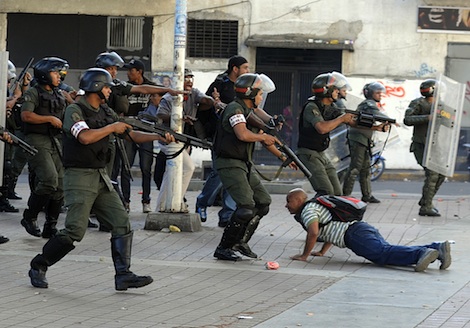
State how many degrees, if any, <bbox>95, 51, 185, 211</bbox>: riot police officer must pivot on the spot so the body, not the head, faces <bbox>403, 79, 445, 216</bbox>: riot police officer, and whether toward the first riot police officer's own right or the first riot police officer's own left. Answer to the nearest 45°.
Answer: approximately 45° to the first riot police officer's own left

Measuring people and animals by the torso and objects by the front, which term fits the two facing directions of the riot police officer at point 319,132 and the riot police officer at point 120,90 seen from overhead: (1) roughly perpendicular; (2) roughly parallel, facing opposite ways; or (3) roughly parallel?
roughly parallel

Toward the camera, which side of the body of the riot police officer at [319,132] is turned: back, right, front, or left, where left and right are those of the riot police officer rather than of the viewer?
right

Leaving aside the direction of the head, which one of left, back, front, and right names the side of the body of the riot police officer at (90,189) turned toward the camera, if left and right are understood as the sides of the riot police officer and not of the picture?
right

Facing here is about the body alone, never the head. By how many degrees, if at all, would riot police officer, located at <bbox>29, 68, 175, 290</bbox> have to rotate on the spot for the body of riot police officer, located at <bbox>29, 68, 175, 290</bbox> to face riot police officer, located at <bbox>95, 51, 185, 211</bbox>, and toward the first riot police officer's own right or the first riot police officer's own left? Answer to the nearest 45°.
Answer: approximately 90° to the first riot police officer's own left

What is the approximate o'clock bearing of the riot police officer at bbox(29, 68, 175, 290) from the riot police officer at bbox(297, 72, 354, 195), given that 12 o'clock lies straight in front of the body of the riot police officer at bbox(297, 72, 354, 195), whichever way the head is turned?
the riot police officer at bbox(29, 68, 175, 290) is roughly at 4 o'clock from the riot police officer at bbox(297, 72, 354, 195).

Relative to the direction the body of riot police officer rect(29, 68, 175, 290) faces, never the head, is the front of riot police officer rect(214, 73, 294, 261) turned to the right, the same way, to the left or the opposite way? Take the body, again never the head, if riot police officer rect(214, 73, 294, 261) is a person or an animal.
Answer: the same way

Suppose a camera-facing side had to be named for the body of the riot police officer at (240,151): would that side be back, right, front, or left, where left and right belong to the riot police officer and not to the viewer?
right

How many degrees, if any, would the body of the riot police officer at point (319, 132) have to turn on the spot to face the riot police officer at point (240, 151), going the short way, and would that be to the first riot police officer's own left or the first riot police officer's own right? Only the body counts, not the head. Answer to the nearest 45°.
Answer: approximately 135° to the first riot police officer's own right

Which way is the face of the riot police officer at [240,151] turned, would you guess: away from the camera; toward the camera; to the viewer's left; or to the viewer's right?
to the viewer's right

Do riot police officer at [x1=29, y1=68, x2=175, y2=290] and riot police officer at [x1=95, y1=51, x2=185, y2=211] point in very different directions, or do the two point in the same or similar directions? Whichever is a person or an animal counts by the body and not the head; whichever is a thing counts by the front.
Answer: same or similar directions

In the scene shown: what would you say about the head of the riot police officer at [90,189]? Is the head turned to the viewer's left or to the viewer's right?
to the viewer's right
